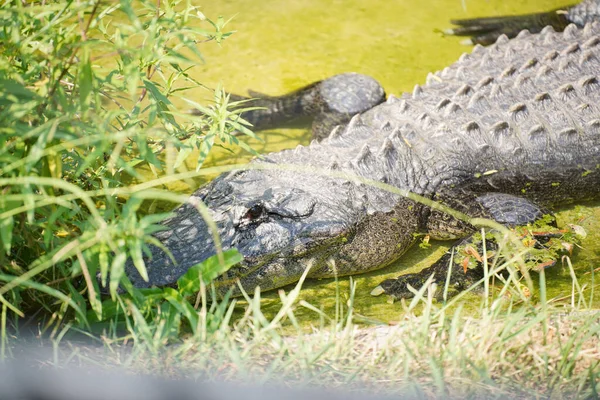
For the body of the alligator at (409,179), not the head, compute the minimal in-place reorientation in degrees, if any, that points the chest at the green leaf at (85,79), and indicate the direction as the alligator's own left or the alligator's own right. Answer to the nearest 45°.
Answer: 0° — it already faces it

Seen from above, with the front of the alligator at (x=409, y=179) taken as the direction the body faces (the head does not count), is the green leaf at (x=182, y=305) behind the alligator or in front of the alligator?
in front

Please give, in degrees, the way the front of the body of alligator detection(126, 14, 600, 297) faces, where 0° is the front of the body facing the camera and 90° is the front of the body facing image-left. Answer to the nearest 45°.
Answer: approximately 45°
